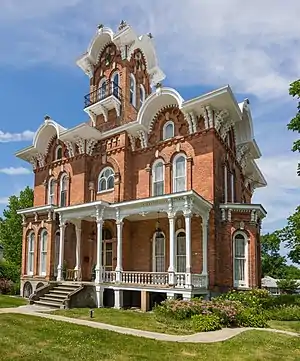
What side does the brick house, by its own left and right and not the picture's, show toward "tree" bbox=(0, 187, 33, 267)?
right

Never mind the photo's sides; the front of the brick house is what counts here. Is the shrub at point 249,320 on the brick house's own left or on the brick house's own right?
on the brick house's own left

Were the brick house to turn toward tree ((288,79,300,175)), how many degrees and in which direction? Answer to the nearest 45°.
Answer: approximately 90° to its left

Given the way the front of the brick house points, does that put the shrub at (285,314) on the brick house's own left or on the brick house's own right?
on the brick house's own left

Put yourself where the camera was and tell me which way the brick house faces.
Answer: facing the viewer and to the left of the viewer

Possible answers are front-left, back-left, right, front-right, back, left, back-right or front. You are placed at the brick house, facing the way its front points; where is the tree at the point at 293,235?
left

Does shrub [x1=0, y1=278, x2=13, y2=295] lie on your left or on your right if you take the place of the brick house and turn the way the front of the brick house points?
on your right

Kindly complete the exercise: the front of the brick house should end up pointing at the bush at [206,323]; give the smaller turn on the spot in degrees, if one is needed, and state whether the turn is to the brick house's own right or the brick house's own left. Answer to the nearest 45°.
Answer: approximately 45° to the brick house's own left
